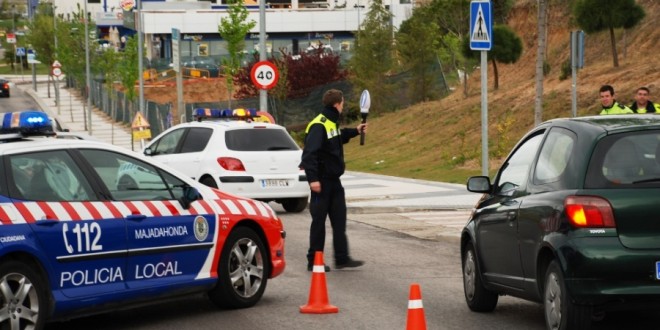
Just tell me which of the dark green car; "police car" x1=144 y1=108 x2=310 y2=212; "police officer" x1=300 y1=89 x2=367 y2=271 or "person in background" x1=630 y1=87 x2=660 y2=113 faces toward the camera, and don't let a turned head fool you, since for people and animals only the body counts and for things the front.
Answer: the person in background

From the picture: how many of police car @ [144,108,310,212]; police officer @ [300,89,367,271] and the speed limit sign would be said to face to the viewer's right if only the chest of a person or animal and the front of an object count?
1

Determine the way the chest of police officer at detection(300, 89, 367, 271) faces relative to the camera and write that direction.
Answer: to the viewer's right

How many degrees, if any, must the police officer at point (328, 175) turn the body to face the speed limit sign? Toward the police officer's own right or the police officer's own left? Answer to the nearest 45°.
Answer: approximately 90° to the police officer's own left

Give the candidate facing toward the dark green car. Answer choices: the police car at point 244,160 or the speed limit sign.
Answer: the speed limit sign

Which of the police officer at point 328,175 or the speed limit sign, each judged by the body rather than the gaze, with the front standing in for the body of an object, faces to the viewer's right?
the police officer

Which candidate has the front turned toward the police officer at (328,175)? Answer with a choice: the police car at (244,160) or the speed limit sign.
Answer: the speed limit sign

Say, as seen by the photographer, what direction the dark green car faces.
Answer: facing away from the viewer and to the left of the viewer

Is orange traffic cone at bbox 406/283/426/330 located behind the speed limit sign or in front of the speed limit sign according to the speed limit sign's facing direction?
in front

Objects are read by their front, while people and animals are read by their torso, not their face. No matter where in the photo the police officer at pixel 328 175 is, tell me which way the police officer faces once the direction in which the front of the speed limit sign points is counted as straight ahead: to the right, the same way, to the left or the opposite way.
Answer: to the left

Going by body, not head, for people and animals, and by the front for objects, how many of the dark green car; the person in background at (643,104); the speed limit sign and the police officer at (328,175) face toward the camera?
2

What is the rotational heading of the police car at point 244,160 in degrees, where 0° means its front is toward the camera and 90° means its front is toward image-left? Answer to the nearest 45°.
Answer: approximately 135°

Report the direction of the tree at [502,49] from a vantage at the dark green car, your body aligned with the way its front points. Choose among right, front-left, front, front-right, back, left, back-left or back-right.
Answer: front-right

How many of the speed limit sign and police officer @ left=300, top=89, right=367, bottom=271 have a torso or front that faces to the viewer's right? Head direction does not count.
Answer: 1

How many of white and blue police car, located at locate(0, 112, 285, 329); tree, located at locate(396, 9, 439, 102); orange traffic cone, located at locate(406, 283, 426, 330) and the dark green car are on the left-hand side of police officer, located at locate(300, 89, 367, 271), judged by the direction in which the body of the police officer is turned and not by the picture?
1

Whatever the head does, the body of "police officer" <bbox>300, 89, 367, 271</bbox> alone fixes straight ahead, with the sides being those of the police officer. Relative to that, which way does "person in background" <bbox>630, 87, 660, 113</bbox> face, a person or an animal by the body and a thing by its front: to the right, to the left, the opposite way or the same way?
to the right

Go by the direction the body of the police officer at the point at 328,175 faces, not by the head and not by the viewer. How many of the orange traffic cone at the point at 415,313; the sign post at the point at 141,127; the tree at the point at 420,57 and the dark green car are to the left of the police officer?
2
